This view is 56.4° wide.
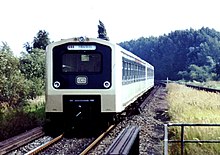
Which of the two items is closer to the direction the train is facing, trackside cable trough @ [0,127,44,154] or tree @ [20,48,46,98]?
the trackside cable trough

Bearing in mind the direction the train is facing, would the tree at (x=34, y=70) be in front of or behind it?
behind

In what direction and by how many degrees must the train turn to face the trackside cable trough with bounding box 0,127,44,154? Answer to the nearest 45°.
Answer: approximately 45° to its right

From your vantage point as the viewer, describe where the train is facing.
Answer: facing the viewer

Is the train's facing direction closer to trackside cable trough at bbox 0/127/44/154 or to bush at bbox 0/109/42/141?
the trackside cable trough

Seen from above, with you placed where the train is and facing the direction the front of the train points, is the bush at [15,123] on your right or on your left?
on your right

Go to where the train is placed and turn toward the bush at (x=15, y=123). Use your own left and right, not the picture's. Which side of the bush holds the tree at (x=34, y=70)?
right
